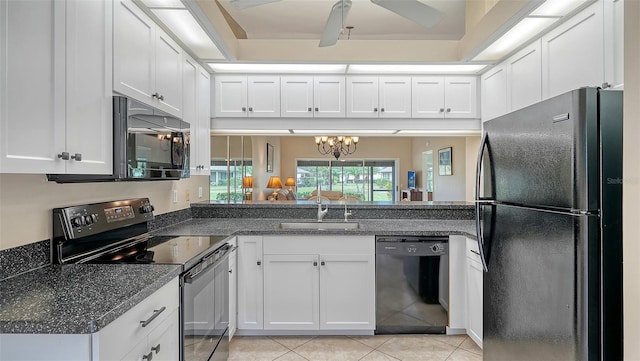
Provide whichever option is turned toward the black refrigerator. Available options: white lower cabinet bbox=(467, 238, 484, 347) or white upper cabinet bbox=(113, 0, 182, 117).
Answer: the white upper cabinet

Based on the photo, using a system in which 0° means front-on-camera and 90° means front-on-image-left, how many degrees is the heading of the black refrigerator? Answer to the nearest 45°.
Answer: approximately 45°

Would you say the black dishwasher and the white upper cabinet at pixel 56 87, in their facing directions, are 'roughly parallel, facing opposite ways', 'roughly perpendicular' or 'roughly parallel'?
roughly perpendicular

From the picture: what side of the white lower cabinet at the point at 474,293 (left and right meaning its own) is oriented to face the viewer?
left

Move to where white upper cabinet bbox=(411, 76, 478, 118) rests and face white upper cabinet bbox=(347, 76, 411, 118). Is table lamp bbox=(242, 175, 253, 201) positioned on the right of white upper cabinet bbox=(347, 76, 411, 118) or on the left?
right

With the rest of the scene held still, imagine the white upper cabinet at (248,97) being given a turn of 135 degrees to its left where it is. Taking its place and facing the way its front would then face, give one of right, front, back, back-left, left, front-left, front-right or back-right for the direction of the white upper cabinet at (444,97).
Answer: front-right

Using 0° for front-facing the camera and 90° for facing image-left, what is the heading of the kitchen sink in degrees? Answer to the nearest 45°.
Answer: approximately 0°

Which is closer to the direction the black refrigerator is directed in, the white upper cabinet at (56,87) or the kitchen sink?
the white upper cabinet

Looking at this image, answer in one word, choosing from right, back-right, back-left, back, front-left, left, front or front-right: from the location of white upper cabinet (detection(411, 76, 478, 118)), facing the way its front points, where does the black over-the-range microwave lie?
front-right

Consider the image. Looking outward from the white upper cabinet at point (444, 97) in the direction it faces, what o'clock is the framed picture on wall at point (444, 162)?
The framed picture on wall is roughly at 6 o'clock from the white upper cabinet.

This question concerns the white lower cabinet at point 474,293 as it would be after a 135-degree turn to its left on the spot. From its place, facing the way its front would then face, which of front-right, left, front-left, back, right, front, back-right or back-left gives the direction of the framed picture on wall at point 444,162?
back-left
